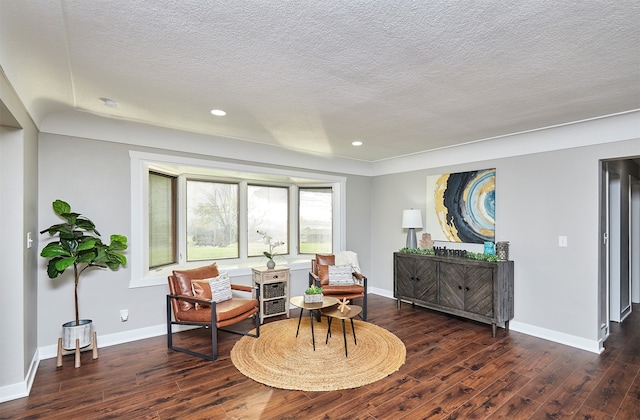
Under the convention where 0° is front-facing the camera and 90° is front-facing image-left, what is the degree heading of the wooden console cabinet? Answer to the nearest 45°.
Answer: approximately 45°

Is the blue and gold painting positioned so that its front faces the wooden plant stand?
yes

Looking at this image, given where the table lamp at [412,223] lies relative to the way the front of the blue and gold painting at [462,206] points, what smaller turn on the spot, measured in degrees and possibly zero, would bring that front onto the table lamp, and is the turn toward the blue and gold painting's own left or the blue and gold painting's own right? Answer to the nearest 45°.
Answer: approximately 45° to the blue and gold painting's own right

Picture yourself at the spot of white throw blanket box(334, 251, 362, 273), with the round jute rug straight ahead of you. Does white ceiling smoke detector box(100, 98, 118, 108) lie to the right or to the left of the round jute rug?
right

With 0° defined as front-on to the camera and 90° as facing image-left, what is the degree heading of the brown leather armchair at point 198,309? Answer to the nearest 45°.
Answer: approximately 315°

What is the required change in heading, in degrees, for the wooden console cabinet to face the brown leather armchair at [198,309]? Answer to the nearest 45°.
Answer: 0° — it already faces it

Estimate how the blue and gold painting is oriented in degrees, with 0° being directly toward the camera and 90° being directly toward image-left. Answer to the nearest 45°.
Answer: approximately 45°
